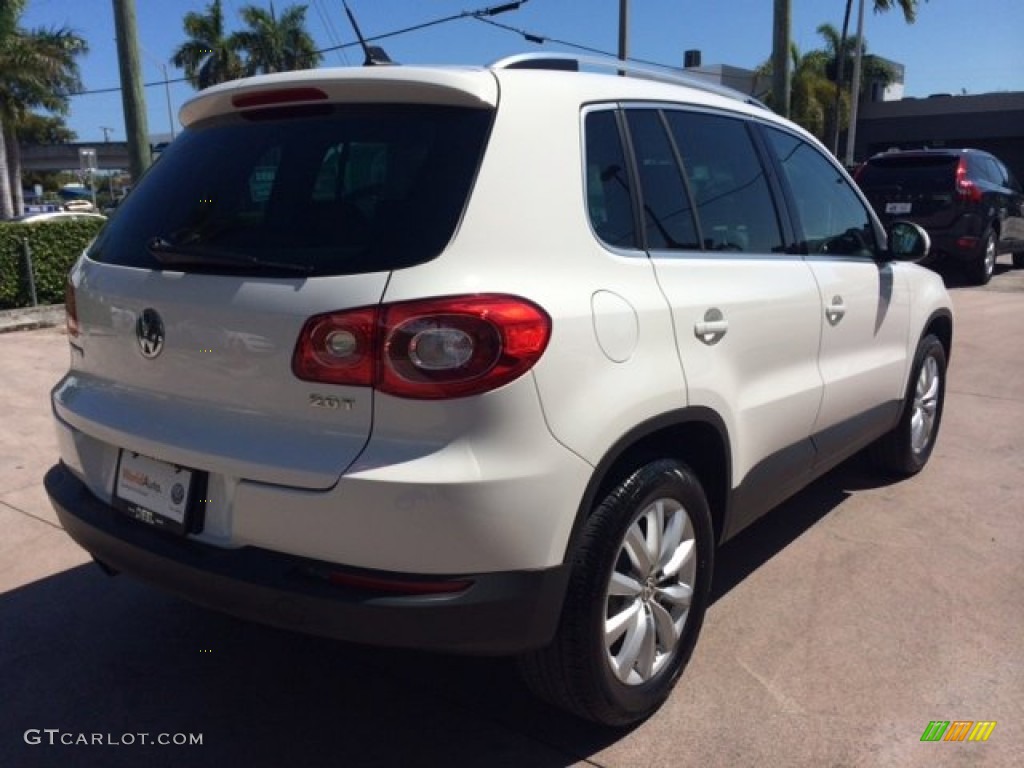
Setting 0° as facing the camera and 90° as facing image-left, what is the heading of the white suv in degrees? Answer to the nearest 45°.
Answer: approximately 225°

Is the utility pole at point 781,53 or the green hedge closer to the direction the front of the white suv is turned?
the utility pole

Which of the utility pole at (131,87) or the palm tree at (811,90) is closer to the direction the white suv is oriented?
the palm tree

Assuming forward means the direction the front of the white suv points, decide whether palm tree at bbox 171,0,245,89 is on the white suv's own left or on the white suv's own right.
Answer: on the white suv's own left

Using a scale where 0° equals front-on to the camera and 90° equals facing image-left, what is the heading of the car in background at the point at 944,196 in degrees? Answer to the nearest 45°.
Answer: approximately 225°

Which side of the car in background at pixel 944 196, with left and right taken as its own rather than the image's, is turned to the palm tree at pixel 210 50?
left

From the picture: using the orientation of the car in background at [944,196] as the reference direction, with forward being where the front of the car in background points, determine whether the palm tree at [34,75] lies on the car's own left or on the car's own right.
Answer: on the car's own left

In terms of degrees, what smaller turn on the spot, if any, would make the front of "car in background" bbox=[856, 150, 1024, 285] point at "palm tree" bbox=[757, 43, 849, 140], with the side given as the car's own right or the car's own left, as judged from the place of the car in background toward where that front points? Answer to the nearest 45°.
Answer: approximately 45° to the car's own left

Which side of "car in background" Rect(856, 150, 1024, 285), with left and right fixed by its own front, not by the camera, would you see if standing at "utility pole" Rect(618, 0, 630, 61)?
left

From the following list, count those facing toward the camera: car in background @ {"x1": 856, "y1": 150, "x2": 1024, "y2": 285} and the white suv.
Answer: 0

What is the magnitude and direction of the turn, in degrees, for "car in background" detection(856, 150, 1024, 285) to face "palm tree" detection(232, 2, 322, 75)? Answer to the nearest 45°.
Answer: approximately 90° to its left
